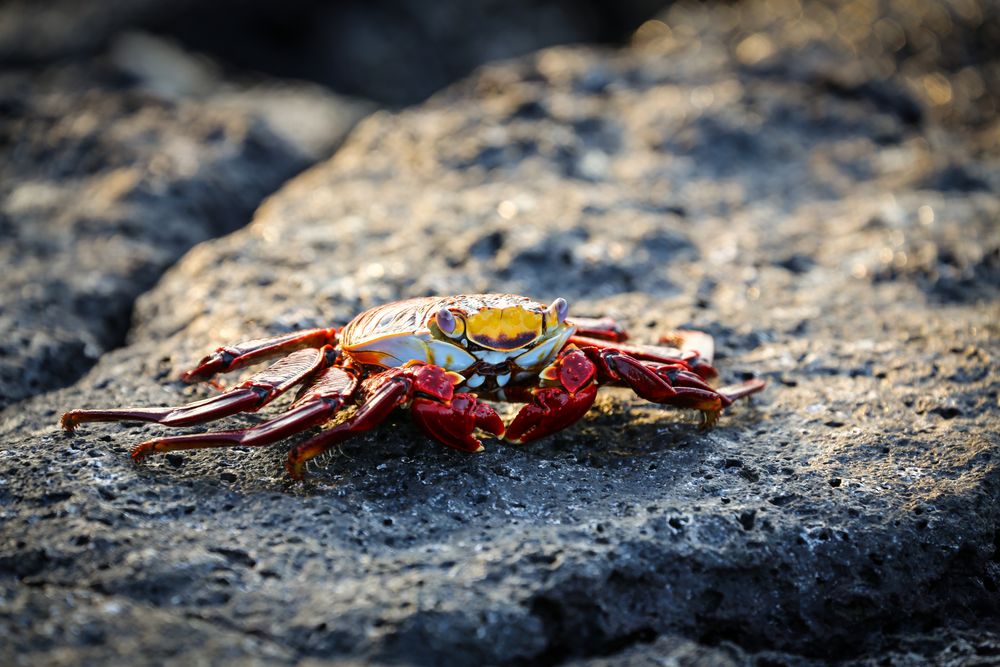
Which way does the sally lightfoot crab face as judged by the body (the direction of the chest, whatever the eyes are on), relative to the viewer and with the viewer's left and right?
facing the viewer and to the right of the viewer
